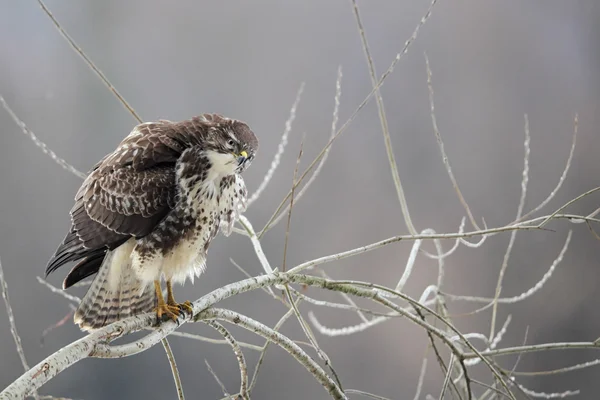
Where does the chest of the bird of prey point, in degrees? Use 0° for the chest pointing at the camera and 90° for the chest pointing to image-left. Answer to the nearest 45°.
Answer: approximately 315°
